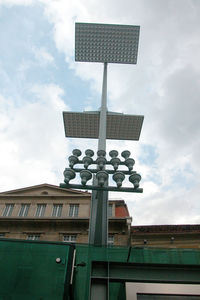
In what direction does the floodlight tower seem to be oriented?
toward the camera
